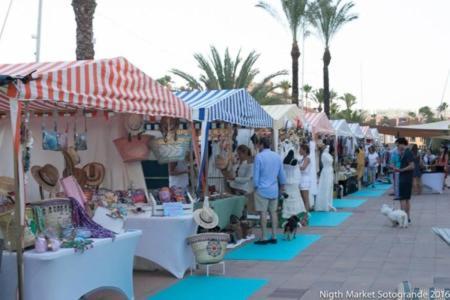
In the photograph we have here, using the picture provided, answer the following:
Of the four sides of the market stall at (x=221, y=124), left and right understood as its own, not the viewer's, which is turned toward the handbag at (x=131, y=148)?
right

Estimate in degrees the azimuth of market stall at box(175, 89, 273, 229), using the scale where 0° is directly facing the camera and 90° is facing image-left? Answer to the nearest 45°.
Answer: approximately 315°

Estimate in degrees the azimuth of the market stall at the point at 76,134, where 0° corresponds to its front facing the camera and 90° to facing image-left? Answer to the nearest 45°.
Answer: approximately 315°

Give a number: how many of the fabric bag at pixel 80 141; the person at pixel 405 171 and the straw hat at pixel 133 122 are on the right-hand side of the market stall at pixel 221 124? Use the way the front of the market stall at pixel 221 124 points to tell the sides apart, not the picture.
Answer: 2

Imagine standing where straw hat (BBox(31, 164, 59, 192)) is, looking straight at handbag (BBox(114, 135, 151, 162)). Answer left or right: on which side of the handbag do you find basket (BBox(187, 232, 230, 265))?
right

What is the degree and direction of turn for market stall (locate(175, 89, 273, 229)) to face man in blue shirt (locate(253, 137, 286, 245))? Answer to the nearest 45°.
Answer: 0° — it already faces them

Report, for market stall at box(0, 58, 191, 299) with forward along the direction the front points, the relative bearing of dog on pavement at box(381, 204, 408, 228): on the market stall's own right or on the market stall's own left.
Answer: on the market stall's own left

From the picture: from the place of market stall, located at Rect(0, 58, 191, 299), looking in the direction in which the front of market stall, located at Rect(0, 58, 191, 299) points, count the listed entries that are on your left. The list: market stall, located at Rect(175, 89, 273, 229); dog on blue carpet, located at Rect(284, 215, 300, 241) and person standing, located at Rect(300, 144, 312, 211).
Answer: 3

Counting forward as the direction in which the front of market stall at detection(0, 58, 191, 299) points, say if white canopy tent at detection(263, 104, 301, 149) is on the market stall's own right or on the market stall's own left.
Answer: on the market stall's own left
